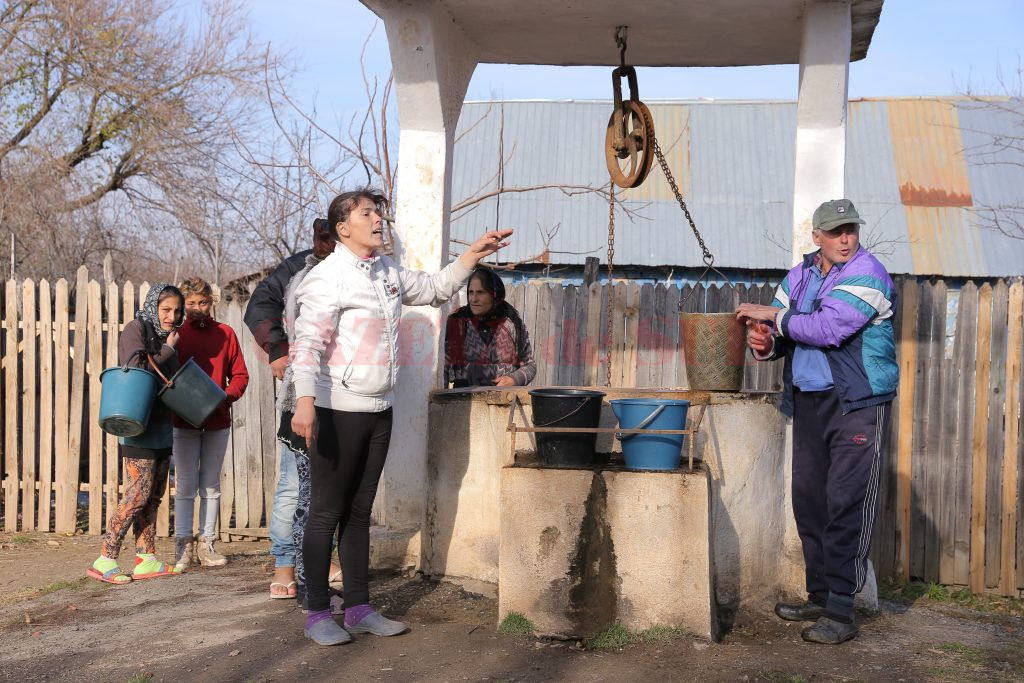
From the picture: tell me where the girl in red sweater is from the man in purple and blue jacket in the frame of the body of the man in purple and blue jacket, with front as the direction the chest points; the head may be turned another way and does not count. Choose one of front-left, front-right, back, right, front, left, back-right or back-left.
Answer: front-right

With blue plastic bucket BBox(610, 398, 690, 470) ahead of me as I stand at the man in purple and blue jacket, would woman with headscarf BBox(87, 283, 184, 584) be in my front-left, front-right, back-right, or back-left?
front-right

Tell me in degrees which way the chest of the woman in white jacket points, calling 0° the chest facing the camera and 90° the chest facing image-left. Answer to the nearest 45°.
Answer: approximately 315°

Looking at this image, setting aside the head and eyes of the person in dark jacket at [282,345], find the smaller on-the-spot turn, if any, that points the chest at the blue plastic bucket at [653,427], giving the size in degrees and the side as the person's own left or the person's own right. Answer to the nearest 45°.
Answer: approximately 45° to the person's own left

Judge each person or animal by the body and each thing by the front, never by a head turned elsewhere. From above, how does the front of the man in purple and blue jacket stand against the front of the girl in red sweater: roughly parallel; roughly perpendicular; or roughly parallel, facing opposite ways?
roughly perpendicular

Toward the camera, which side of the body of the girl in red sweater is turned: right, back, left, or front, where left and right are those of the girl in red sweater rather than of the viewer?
front

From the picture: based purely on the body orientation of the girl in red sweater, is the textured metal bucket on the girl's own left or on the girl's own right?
on the girl's own left

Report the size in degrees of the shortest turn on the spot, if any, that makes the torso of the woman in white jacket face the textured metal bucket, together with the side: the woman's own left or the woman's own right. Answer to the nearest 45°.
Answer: approximately 45° to the woman's own left
